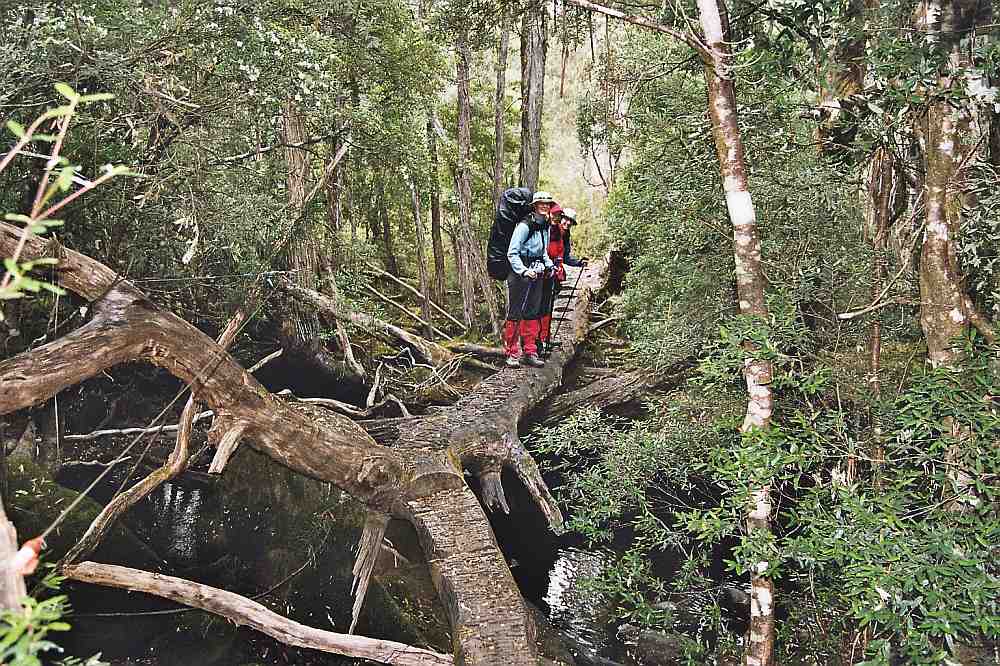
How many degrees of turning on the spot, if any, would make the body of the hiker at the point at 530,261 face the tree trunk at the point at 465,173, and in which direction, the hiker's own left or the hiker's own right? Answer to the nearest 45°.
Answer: approximately 135° to the hiker's own left

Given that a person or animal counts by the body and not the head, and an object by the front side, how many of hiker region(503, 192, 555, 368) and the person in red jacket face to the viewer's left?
0

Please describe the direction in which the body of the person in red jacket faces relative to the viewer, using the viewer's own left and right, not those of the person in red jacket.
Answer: facing the viewer and to the right of the viewer
